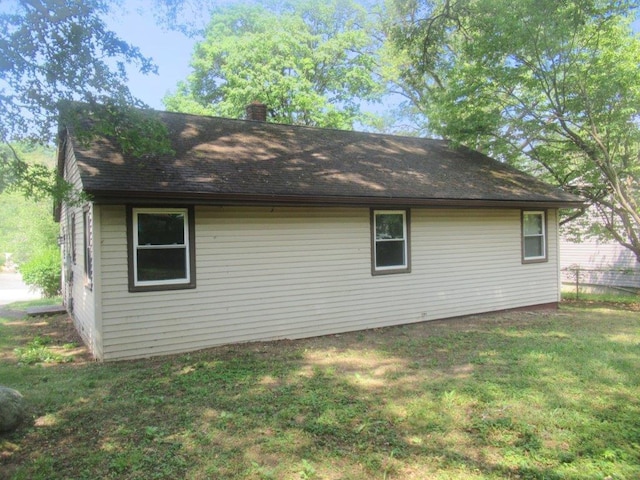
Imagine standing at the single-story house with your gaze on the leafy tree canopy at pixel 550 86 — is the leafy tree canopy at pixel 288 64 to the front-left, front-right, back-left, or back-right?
front-left

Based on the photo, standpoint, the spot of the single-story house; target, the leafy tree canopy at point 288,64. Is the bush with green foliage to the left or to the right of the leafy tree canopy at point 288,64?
left

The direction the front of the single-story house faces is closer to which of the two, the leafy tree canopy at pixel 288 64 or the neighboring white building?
the leafy tree canopy

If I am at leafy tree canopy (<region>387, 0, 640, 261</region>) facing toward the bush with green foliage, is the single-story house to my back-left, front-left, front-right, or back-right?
front-left

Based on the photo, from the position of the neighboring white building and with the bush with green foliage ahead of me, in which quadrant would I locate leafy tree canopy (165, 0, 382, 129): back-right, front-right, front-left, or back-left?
front-right
